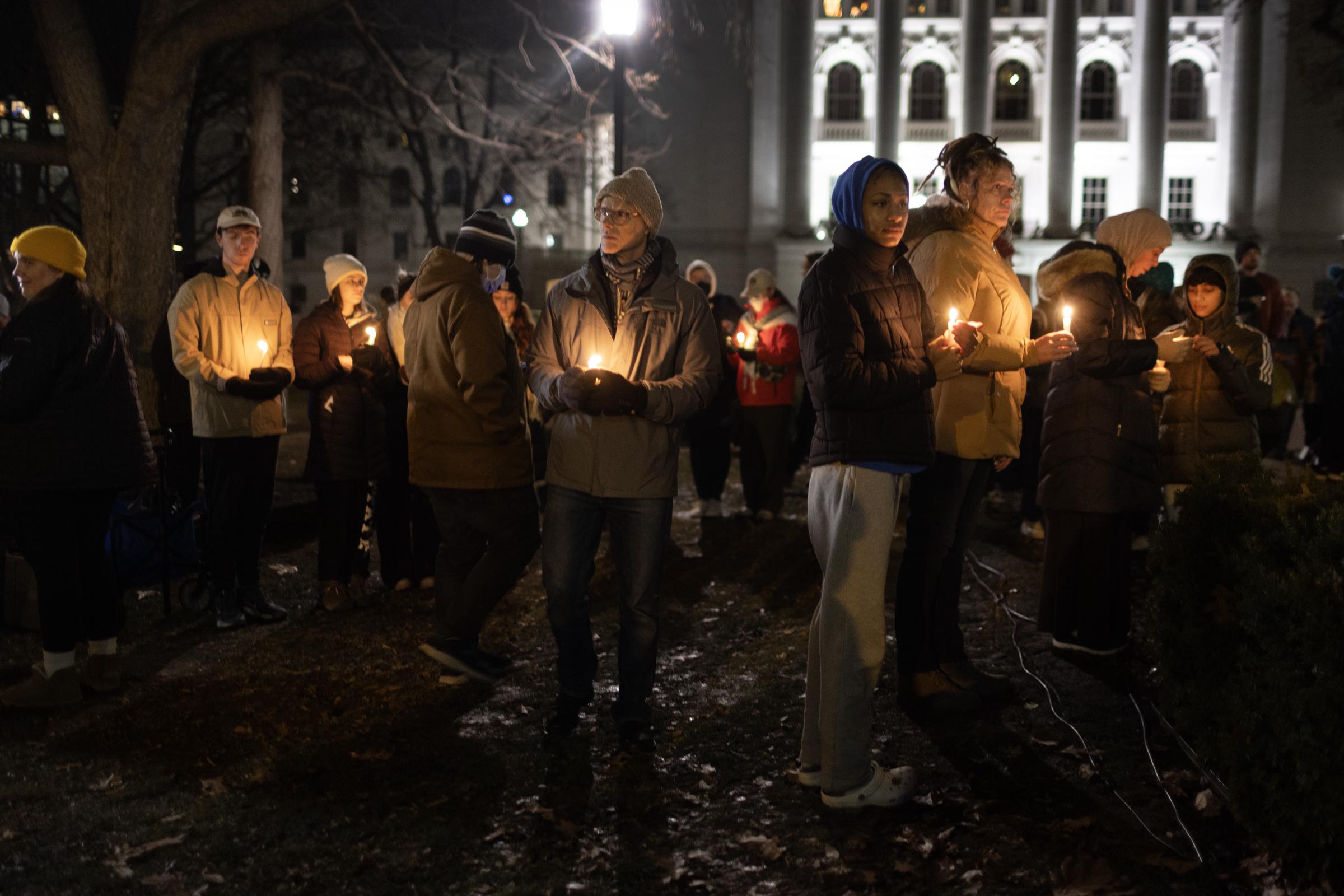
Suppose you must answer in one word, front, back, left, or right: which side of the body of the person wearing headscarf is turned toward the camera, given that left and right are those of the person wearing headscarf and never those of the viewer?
right

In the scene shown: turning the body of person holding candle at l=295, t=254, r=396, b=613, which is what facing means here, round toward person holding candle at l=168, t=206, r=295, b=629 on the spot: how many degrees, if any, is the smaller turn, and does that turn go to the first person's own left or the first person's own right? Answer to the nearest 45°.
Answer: approximately 90° to the first person's own right
